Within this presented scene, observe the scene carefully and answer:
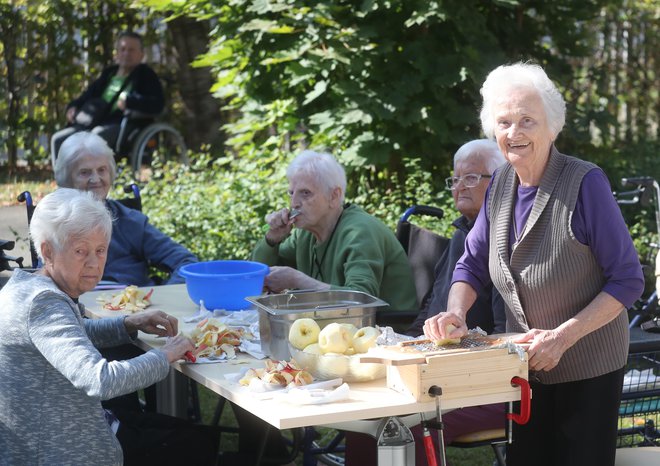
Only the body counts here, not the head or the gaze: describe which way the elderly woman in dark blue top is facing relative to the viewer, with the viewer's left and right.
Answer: facing the viewer

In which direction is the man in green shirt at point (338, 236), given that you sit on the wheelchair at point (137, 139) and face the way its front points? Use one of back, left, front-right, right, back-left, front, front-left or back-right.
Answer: front-left

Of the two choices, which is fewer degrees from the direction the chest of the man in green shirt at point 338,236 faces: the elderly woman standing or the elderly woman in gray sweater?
the elderly woman in gray sweater

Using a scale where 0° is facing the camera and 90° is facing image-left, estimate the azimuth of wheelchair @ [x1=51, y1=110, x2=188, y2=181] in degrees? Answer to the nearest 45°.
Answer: approximately 45°

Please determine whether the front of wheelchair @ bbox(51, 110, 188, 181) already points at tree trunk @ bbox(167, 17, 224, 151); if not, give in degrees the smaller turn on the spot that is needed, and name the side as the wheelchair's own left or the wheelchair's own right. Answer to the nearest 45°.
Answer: approximately 180°

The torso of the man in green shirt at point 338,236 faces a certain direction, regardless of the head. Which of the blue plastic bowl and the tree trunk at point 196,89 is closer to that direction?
the blue plastic bowl

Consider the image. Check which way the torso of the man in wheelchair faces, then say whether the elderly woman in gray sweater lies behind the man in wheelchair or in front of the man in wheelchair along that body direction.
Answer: in front

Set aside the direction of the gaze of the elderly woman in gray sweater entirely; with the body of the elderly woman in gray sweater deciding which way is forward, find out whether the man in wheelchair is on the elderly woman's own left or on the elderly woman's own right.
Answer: on the elderly woman's own left

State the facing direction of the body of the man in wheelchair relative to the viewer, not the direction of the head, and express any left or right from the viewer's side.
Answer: facing the viewer and to the left of the viewer

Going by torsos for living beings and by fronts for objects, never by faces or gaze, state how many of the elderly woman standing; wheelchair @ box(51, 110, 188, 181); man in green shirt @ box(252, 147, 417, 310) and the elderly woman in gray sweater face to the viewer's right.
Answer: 1

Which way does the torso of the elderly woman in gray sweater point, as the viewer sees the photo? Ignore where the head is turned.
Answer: to the viewer's right

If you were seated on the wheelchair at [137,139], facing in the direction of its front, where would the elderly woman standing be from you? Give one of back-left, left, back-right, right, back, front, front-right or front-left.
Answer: front-left

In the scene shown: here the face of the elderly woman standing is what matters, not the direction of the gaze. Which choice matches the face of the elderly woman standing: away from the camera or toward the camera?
toward the camera

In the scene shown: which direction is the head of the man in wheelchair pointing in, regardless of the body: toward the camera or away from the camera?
toward the camera

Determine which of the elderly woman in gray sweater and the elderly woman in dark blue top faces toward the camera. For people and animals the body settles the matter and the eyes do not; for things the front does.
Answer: the elderly woman in dark blue top

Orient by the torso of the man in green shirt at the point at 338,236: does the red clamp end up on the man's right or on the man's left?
on the man's left

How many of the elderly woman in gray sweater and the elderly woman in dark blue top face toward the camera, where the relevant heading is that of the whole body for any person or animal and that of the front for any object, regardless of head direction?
1
